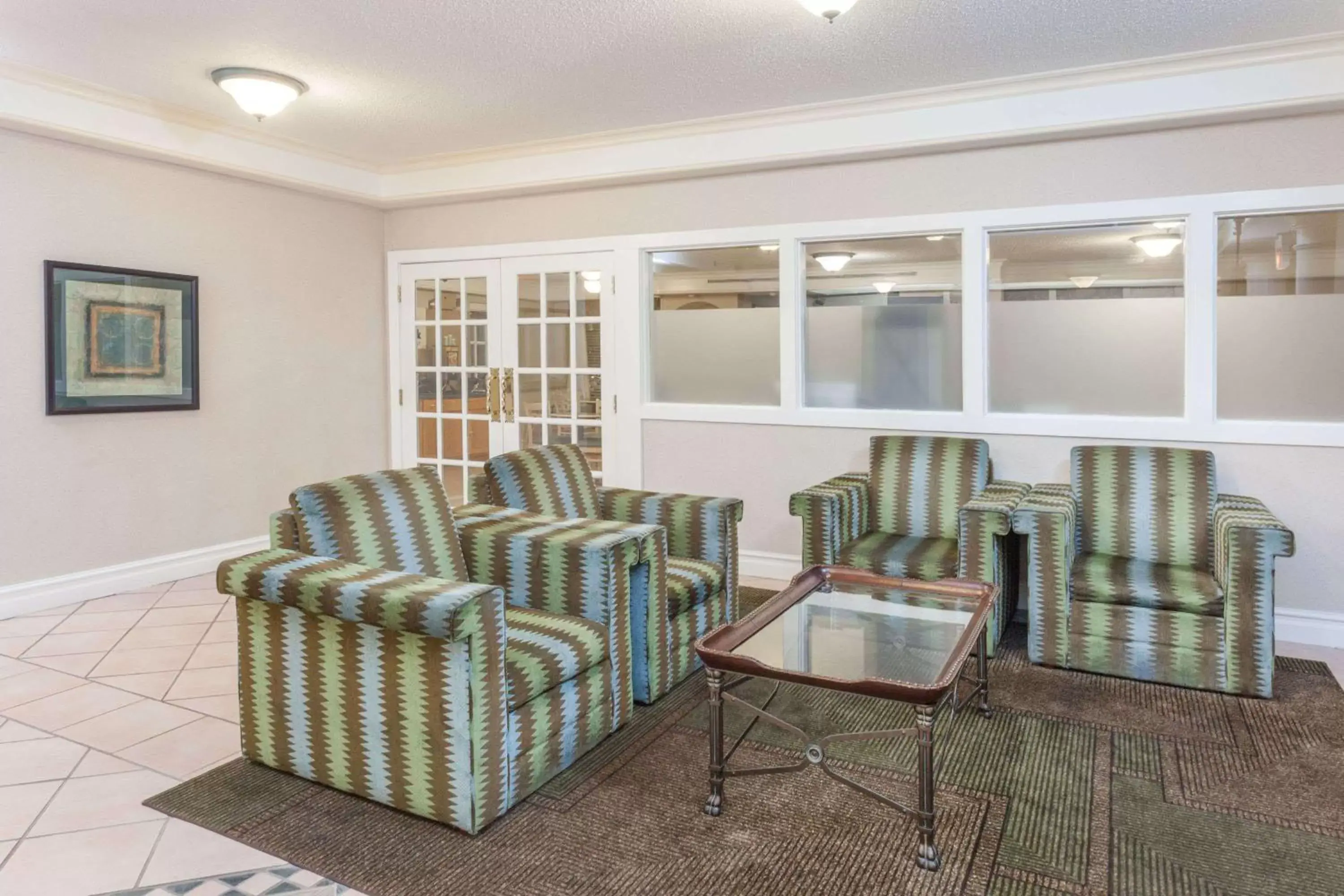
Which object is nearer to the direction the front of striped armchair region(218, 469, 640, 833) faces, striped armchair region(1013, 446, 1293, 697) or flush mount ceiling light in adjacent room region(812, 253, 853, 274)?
the striped armchair

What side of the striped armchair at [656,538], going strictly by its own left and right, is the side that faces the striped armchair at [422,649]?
right

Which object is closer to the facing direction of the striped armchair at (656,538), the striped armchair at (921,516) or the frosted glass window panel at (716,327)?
the striped armchair

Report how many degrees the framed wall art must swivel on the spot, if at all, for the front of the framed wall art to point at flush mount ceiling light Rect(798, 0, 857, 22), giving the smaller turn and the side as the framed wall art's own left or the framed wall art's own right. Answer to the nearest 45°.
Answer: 0° — it already faces it

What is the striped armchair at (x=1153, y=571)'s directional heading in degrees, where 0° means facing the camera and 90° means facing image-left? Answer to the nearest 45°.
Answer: approximately 0°

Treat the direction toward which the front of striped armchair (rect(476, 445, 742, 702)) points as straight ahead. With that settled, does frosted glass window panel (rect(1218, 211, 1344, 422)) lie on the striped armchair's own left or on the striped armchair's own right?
on the striped armchair's own left

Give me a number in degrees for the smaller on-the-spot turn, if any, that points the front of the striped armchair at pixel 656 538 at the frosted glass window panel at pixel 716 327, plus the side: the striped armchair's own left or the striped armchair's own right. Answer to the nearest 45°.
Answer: approximately 135° to the striped armchair's own left

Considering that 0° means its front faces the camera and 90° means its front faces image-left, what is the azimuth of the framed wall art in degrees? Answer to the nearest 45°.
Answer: approximately 315°

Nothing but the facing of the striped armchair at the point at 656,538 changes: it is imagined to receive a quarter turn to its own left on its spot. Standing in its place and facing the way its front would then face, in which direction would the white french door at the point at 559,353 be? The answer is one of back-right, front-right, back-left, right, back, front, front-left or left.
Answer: front-left

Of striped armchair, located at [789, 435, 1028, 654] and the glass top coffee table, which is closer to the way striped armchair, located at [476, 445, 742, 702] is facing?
the glass top coffee table

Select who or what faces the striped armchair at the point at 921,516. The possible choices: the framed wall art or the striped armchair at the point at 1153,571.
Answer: the framed wall art

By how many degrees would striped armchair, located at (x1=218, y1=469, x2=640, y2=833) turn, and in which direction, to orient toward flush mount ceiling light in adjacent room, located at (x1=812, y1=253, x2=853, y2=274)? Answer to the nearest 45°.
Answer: approximately 90° to its left

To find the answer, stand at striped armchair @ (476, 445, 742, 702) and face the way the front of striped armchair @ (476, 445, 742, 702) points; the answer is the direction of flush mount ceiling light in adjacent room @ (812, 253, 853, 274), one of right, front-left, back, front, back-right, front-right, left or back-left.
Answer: left
